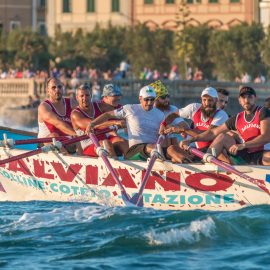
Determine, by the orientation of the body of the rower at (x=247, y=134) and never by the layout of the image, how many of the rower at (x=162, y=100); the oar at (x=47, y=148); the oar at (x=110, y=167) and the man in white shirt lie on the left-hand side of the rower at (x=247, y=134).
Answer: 0

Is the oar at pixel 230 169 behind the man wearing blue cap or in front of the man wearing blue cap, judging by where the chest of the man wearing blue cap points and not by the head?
in front

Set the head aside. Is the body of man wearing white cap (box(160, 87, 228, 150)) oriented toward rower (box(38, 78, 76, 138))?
no

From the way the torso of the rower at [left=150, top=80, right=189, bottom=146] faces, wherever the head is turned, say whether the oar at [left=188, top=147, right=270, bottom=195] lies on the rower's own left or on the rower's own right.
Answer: on the rower's own left

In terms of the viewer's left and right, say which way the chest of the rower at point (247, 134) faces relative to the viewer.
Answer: facing the viewer and to the left of the viewer

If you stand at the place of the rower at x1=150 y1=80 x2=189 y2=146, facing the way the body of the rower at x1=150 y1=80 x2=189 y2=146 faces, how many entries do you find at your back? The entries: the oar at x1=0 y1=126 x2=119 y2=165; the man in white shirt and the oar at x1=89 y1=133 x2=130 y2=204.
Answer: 0

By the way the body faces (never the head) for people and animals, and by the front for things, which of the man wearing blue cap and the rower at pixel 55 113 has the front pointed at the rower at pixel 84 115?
the rower at pixel 55 113

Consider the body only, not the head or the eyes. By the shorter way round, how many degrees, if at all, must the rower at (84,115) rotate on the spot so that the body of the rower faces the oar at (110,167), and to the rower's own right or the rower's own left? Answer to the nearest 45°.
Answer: approximately 45° to the rower's own right

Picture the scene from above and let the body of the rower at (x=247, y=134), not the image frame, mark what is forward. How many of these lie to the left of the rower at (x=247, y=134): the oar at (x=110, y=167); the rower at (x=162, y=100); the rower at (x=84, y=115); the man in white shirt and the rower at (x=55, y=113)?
0

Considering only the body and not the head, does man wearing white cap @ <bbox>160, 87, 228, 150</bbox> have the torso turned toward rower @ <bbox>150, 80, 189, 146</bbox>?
no

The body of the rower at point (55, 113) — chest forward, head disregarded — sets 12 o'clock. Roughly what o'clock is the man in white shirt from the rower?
The man in white shirt is roughly at 12 o'clock from the rower.

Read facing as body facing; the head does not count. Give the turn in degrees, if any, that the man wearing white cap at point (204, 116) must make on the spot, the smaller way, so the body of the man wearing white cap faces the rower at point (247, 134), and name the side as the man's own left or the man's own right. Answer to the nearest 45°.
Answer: approximately 90° to the man's own left

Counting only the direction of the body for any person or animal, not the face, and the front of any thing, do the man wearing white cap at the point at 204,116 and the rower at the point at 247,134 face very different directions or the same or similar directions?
same or similar directions

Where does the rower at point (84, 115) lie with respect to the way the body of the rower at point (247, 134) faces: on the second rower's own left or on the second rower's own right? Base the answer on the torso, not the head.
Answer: on the second rower's own right

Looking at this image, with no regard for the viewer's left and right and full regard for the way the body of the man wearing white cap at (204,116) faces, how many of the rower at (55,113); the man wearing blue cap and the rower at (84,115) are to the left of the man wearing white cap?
0
